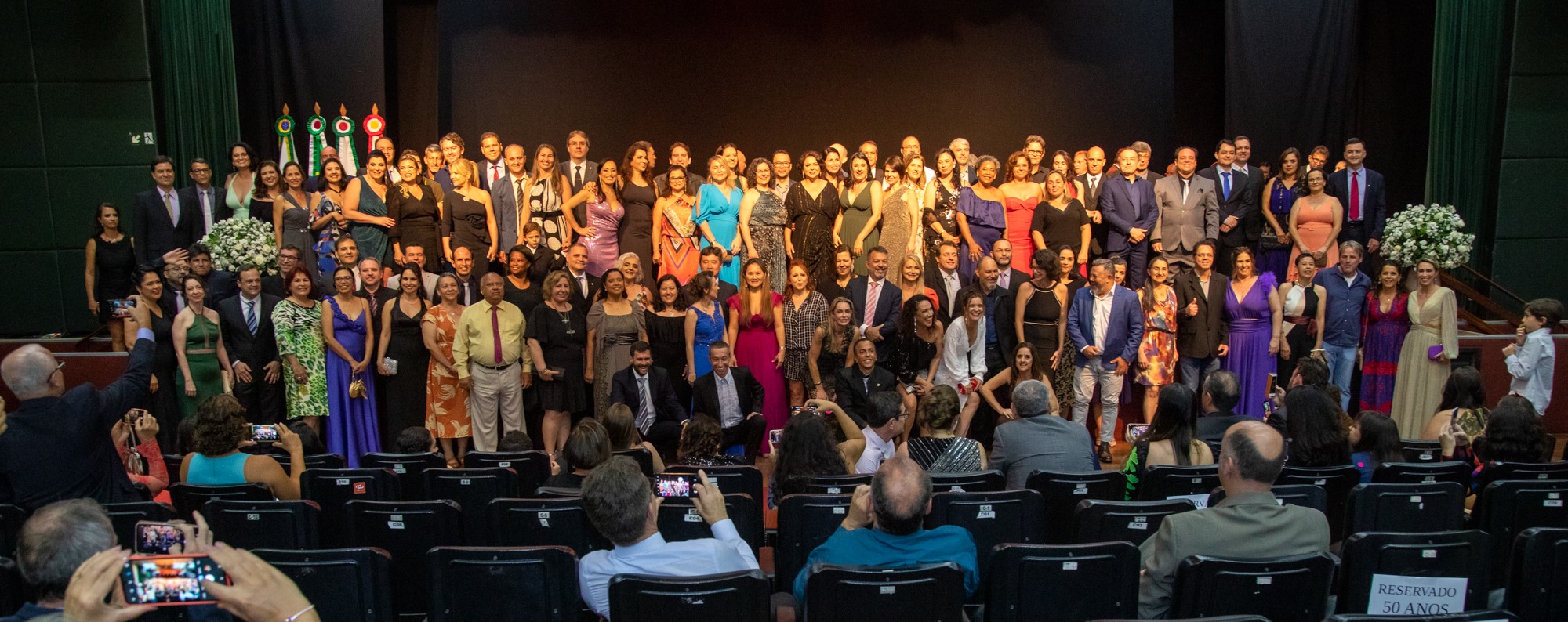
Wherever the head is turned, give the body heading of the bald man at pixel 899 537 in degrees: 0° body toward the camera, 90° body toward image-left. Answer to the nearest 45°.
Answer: approximately 180°

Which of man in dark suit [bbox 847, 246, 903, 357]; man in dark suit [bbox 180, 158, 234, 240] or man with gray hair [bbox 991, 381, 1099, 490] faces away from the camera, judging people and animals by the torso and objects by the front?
the man with gray hair

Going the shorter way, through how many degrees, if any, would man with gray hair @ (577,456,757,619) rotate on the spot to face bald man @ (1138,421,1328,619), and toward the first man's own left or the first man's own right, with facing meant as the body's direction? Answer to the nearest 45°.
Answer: approximately 45° to the first man's own right

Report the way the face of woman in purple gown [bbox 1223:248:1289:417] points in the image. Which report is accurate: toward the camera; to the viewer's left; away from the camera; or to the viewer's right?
toward the camera

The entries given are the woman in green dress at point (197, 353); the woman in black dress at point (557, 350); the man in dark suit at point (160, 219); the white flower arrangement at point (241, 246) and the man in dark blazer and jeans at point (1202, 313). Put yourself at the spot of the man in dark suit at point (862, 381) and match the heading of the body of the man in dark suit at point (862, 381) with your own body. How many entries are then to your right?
4

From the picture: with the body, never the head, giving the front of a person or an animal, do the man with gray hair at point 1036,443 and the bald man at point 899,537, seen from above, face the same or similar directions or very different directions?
same or similar directions

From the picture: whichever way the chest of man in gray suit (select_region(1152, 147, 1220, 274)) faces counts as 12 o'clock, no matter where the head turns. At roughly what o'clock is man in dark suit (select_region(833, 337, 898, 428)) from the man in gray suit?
The man in dark suit is roughly at 1 o'clock from the man in gray suit.

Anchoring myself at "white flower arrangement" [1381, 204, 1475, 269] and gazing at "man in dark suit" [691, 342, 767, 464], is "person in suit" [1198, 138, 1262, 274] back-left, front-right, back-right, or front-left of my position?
front-right

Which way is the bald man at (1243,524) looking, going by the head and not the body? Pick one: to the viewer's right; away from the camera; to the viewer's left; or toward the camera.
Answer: away from the camera

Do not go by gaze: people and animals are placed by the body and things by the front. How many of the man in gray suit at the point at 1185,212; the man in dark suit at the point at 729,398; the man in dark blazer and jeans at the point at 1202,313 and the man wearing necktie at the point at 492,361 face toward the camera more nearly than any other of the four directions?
4

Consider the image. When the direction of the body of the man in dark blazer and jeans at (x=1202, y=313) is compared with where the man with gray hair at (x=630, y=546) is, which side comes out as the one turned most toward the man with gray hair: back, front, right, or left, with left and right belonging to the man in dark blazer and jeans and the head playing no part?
front

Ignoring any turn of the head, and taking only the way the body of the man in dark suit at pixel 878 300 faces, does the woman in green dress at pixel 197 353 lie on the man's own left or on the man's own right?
on the man's own right

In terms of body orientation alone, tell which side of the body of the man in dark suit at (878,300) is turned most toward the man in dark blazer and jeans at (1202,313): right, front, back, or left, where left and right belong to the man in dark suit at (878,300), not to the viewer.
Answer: left

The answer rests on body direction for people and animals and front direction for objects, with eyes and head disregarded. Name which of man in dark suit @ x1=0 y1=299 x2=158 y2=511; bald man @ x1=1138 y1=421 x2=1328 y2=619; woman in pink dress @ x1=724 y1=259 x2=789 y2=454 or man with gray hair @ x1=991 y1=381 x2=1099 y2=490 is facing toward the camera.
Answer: the woman in pink dress

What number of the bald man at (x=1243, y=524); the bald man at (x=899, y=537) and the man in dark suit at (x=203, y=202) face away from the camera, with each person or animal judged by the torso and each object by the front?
2

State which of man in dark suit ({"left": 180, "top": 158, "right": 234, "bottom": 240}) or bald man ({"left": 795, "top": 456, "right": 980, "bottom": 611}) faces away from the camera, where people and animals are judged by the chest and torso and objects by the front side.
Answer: the bald man

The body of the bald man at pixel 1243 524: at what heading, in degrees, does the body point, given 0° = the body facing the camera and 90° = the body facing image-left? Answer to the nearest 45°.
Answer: approximately 180°

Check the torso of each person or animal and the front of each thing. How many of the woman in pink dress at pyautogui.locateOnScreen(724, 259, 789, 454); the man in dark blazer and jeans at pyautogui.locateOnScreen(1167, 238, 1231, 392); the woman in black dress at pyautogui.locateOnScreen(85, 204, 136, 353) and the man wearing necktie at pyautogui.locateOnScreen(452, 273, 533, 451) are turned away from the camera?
0

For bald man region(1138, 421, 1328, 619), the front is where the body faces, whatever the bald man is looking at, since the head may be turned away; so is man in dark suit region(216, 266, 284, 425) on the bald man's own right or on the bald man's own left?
on the bald man's own left

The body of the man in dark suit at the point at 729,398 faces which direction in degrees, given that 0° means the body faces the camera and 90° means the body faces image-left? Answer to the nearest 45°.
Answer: approximately 0°

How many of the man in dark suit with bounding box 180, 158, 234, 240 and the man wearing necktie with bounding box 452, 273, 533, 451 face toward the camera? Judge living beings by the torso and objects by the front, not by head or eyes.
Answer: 2
